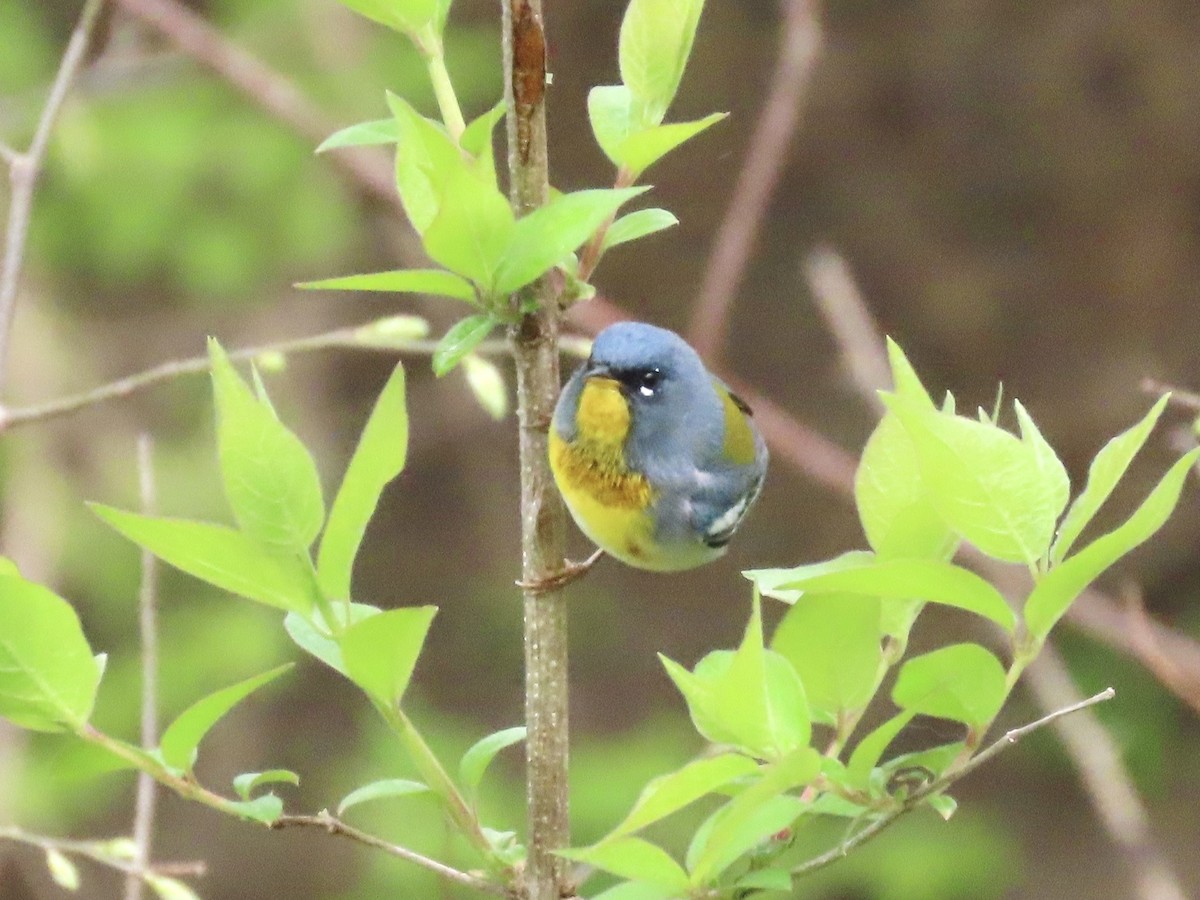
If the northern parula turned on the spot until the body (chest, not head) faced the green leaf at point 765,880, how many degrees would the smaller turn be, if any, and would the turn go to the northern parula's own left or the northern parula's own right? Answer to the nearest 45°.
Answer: approximately 45° to the northern parula's own left

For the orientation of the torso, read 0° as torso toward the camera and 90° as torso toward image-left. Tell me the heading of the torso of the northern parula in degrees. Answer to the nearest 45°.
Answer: approximately 45°

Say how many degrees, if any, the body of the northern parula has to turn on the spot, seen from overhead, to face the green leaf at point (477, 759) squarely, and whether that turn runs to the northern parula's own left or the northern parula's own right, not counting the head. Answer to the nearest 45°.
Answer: approximately 45° to the northern parula's own right
